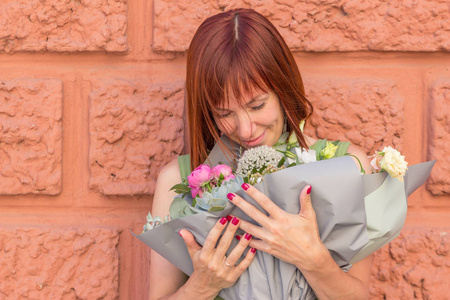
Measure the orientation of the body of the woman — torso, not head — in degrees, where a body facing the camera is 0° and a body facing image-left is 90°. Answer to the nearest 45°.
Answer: approximately 0°
